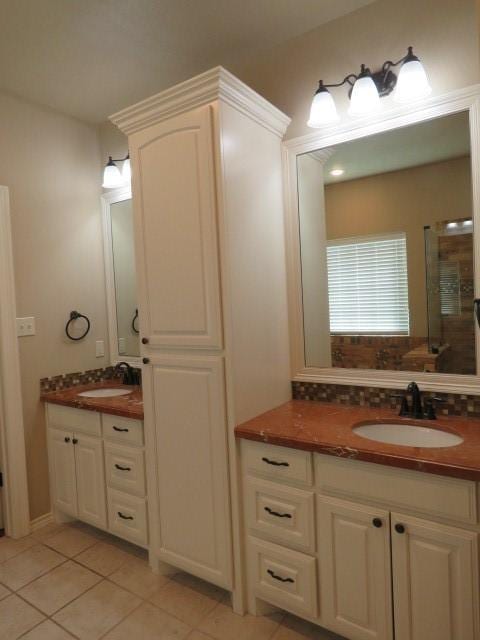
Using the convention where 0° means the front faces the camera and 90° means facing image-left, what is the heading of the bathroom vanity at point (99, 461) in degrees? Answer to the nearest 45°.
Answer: approximately 45°

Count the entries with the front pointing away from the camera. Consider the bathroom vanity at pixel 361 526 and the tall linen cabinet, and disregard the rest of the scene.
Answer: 0

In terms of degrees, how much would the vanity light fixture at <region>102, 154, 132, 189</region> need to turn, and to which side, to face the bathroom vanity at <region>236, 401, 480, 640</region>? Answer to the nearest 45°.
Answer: approximately 90° to its left

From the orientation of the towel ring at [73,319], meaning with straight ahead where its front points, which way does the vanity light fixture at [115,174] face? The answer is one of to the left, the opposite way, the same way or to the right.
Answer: to the right

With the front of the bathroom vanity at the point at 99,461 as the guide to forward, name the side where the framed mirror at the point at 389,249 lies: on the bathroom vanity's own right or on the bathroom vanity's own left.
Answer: on the bathroom vanity's own left

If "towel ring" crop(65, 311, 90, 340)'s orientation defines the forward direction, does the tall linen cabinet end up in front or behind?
in front

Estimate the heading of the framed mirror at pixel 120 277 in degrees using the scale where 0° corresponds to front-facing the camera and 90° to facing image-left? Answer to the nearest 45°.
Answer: approximately 45°

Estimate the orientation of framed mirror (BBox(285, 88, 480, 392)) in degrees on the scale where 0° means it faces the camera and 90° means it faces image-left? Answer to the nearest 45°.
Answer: approximately 45°

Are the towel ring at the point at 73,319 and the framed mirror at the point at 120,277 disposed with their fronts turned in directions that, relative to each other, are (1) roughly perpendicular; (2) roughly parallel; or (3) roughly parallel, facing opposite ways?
roughly perpendicular

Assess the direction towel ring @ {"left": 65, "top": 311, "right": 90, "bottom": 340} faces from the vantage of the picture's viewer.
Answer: facing the viewer and to the right of the viewer
